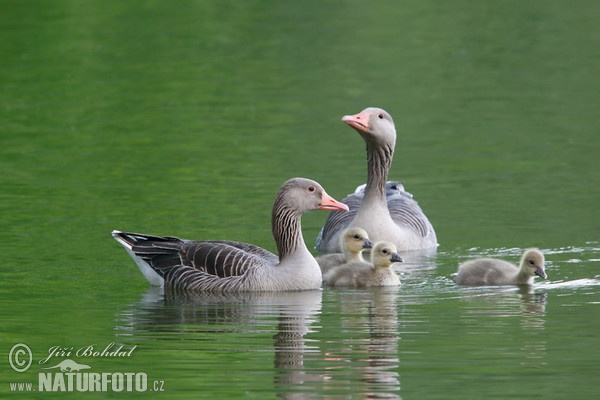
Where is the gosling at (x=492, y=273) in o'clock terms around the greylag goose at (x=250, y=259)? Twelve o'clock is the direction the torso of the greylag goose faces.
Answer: The gosling is roughly at 12 o'clock from the greylag goose.

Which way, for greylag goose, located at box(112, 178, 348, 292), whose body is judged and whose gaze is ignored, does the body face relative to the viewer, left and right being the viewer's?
facing to the right of the viewer

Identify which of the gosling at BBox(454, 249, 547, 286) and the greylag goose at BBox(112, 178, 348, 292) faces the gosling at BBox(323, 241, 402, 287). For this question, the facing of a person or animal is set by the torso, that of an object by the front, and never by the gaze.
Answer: the greylag goose

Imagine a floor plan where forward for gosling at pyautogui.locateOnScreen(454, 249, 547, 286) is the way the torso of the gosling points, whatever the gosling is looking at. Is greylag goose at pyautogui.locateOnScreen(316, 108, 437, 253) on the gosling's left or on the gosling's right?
on the gosling's left

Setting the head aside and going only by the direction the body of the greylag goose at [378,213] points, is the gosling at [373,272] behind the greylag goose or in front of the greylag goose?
in front

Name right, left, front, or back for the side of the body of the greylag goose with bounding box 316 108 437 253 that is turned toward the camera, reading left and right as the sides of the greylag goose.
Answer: front

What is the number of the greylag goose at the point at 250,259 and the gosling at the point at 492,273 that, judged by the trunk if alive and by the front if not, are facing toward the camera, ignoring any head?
0

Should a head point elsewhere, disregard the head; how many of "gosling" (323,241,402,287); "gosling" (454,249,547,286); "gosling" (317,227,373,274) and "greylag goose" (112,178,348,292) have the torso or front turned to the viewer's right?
4

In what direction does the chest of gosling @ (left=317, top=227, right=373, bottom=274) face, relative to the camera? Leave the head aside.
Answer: to the viewer's right

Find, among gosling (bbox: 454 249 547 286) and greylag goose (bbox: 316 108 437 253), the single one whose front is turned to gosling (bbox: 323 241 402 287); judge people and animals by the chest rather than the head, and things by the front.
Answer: the greylag goose

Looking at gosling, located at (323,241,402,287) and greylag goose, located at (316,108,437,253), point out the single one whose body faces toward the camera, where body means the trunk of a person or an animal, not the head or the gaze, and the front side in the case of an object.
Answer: the greylag goose

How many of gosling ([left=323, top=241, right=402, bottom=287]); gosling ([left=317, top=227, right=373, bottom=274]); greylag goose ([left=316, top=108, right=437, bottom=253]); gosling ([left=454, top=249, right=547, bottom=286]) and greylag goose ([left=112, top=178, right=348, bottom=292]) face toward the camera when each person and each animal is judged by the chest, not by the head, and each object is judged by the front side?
1

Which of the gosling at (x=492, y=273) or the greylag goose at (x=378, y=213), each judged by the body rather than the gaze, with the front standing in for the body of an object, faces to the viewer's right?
the gosling

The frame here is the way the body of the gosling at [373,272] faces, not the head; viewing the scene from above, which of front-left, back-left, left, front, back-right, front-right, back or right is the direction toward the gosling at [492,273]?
front

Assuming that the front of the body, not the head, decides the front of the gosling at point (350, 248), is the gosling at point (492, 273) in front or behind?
in front

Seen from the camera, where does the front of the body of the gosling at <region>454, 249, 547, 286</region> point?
to the viewer's right
